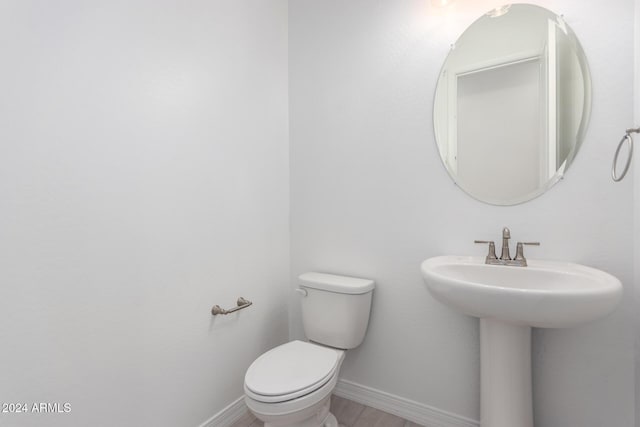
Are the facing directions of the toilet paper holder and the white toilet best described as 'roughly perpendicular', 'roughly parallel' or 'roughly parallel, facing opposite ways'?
roughly perpendicular

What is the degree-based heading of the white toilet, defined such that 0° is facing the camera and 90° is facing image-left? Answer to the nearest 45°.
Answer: approximately 45°

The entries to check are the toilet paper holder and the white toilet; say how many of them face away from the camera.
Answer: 0

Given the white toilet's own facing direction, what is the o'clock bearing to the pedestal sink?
The pedestal sink is roughly at 8 o'clock from the white toilet.

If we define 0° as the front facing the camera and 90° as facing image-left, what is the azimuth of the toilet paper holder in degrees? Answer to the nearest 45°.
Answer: approximately 315°

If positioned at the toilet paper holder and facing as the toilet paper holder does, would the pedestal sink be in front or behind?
in front

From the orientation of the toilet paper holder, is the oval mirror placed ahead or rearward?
ahead
